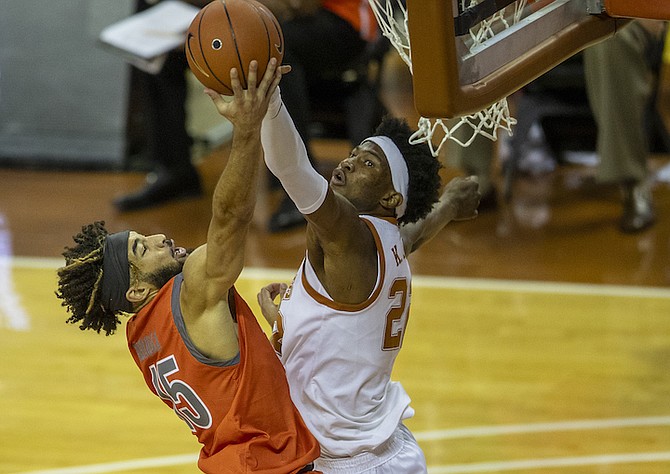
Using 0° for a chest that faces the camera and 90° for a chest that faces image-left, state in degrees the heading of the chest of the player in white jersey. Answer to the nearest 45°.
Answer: approximately 90°

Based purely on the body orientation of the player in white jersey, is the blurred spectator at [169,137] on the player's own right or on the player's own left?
on the player's own right

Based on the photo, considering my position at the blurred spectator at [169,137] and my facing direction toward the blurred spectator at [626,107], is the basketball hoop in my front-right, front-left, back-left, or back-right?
front-right

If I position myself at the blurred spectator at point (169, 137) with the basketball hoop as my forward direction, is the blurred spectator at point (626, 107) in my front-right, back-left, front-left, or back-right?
front-left

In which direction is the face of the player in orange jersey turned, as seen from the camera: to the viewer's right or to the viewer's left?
to the viewer's right
